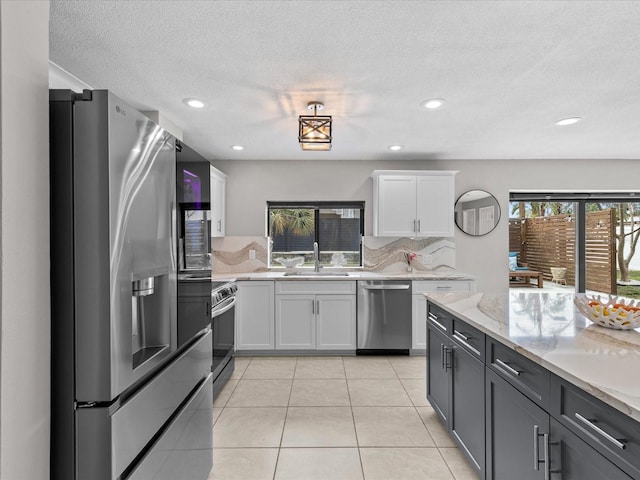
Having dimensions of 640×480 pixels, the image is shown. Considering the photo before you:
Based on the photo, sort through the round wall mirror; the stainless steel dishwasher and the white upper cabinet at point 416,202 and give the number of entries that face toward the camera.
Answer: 3

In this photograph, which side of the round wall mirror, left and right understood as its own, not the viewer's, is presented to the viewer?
front

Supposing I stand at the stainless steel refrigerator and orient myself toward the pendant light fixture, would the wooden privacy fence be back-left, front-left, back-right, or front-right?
front-right

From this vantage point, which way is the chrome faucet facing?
toward the camera

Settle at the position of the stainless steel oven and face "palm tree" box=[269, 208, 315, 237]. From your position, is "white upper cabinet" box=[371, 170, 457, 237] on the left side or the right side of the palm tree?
right

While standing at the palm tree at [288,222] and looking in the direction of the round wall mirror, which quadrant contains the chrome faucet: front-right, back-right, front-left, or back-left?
front-right

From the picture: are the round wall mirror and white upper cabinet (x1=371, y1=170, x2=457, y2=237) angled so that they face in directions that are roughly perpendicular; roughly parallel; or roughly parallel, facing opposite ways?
roughly parallel

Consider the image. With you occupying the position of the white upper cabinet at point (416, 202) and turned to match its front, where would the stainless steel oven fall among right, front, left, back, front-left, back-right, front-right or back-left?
front-right

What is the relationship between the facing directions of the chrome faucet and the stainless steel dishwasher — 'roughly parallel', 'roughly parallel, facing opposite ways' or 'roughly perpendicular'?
roughly parallel

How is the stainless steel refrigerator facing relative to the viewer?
to the viewer's right

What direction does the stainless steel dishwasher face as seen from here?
toward the camera

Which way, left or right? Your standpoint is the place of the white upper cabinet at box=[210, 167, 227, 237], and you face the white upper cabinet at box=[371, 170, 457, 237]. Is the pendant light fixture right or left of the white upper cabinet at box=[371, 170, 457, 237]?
right

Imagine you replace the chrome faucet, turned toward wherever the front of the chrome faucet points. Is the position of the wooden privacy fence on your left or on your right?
on your left

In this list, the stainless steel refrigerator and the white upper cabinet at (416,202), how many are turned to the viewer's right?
1

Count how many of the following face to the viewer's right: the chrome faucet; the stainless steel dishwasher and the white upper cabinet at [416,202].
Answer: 0

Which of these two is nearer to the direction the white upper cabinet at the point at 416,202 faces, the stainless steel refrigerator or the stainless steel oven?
the stainless steel refrigerator
